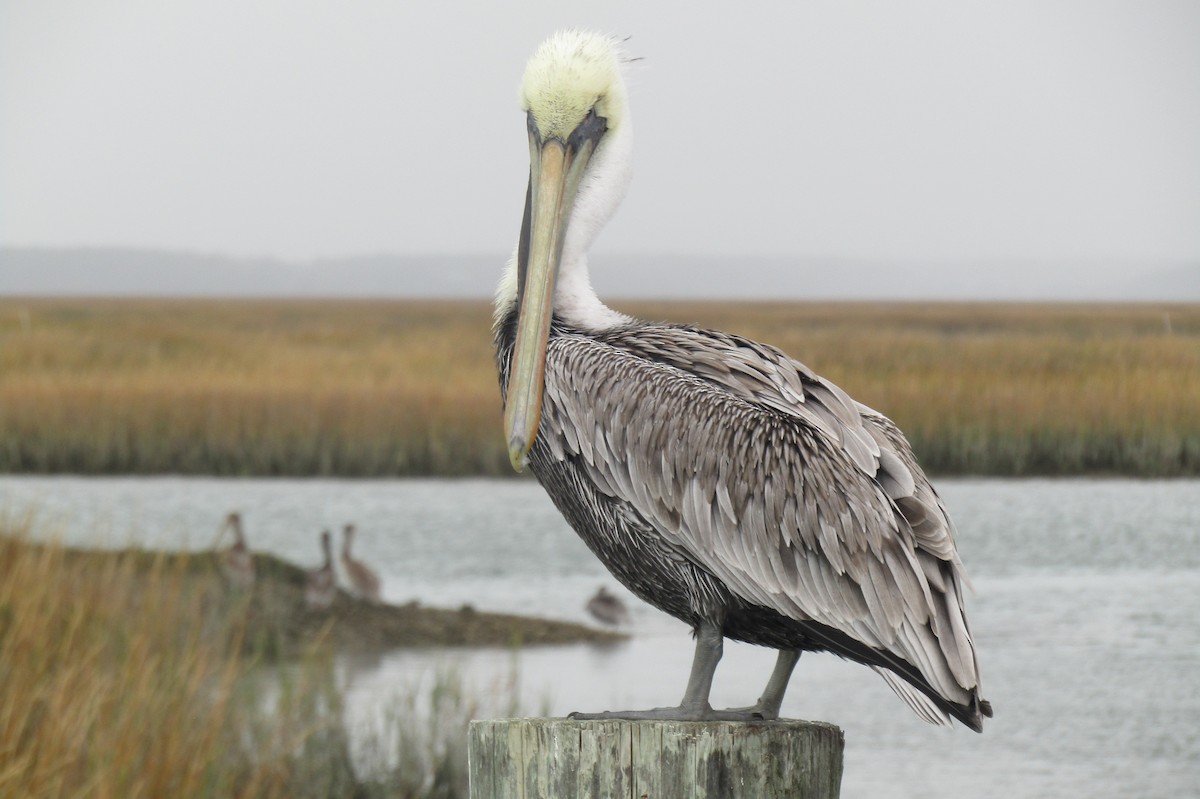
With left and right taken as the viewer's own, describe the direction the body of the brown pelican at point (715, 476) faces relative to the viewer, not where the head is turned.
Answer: facing to the left of the viewer

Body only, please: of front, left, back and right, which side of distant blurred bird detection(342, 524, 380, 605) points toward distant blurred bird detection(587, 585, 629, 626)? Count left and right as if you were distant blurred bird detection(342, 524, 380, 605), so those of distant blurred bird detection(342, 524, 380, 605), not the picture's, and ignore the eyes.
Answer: back

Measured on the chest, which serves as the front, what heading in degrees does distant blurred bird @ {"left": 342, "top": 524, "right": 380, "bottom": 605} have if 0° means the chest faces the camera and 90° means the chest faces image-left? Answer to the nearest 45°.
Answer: approximately 90°

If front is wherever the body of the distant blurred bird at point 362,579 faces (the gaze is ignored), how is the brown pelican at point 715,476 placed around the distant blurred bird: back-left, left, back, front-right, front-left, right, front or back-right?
left

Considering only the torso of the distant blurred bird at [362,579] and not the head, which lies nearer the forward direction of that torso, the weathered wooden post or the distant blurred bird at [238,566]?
the distant blurred bird

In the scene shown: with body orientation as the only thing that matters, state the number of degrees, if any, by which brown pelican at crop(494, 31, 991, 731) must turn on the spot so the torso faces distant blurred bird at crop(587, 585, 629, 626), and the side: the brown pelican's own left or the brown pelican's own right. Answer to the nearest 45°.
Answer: approximately 90° to the brown pelican's own right
